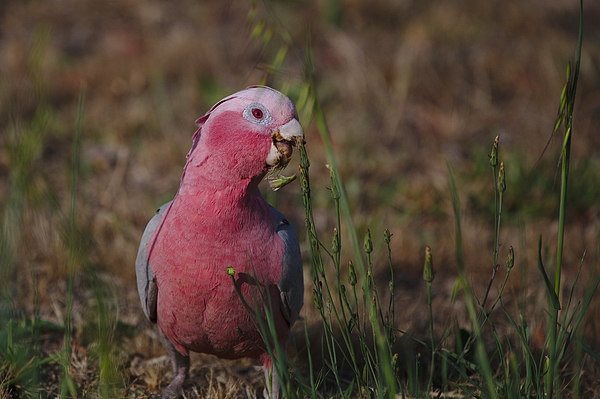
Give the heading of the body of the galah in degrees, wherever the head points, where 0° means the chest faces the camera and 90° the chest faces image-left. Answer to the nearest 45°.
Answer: approximately 0°
